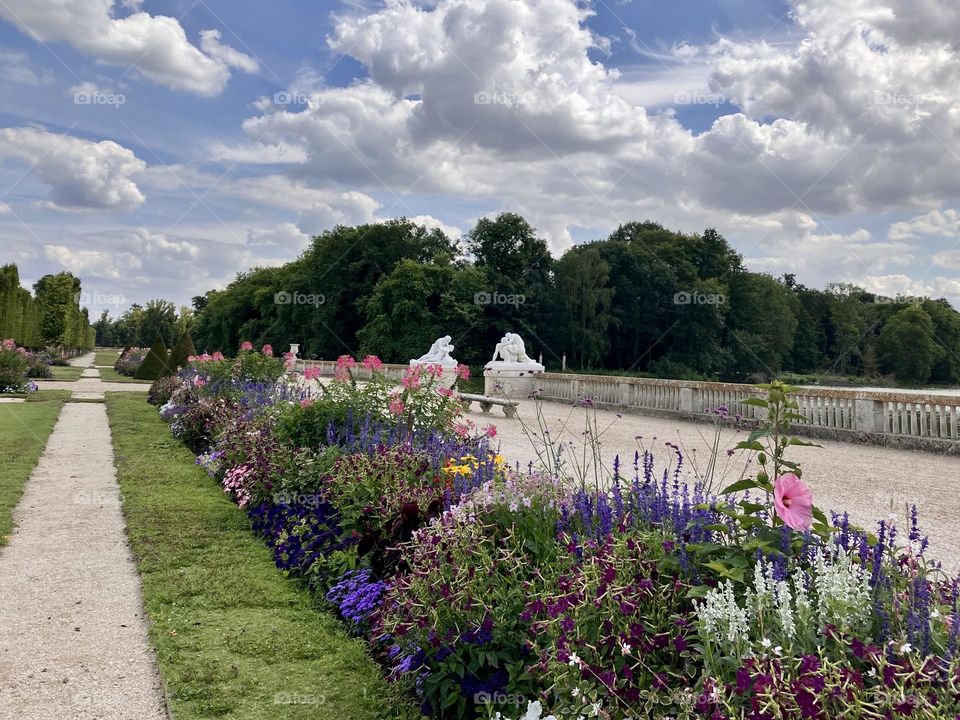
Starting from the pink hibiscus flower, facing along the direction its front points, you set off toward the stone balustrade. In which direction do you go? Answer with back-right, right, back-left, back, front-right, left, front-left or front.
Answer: back-left

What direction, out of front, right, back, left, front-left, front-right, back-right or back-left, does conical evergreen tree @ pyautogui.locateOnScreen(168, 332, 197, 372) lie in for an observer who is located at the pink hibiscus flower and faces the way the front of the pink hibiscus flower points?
back

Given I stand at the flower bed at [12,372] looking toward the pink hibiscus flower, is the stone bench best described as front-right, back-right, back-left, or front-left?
front-left

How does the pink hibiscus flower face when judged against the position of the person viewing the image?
facing the viewer and to the right of the viewer

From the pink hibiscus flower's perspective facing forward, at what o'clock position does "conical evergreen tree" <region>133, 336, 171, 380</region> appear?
The conical evergreen tree is roughly at 6 o'clock from the pink hibiscus flower.

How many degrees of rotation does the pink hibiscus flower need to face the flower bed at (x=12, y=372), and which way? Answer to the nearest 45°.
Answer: approximately 180°

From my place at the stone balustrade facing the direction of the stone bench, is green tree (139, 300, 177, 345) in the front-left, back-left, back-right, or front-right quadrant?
front-right

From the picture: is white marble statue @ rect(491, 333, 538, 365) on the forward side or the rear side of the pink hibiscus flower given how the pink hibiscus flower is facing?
on the rear side

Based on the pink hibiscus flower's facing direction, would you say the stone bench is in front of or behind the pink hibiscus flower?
behind

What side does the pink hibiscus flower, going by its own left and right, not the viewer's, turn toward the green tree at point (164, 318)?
back

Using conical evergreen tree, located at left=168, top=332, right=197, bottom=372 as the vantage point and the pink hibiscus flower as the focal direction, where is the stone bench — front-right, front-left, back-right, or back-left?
front-left

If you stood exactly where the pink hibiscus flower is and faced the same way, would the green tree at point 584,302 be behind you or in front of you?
behind
